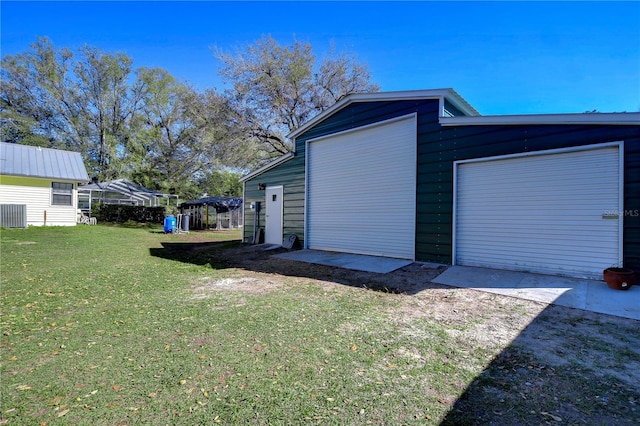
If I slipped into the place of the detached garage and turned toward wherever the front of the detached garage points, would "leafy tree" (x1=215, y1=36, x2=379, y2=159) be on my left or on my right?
on my right

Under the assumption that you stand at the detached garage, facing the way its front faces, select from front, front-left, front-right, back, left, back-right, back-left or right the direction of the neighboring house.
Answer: front-right

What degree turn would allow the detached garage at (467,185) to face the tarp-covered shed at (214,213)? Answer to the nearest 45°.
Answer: approximately 90° to its right

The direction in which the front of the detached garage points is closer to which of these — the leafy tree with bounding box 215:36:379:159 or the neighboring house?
the neighboring house

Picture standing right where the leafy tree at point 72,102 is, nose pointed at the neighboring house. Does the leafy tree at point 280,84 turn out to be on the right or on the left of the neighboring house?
left

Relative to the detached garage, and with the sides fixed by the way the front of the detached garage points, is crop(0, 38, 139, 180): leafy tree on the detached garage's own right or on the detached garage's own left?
on the detached garage's own right

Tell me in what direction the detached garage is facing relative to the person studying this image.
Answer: facing the viewer and to the left of the viewer
